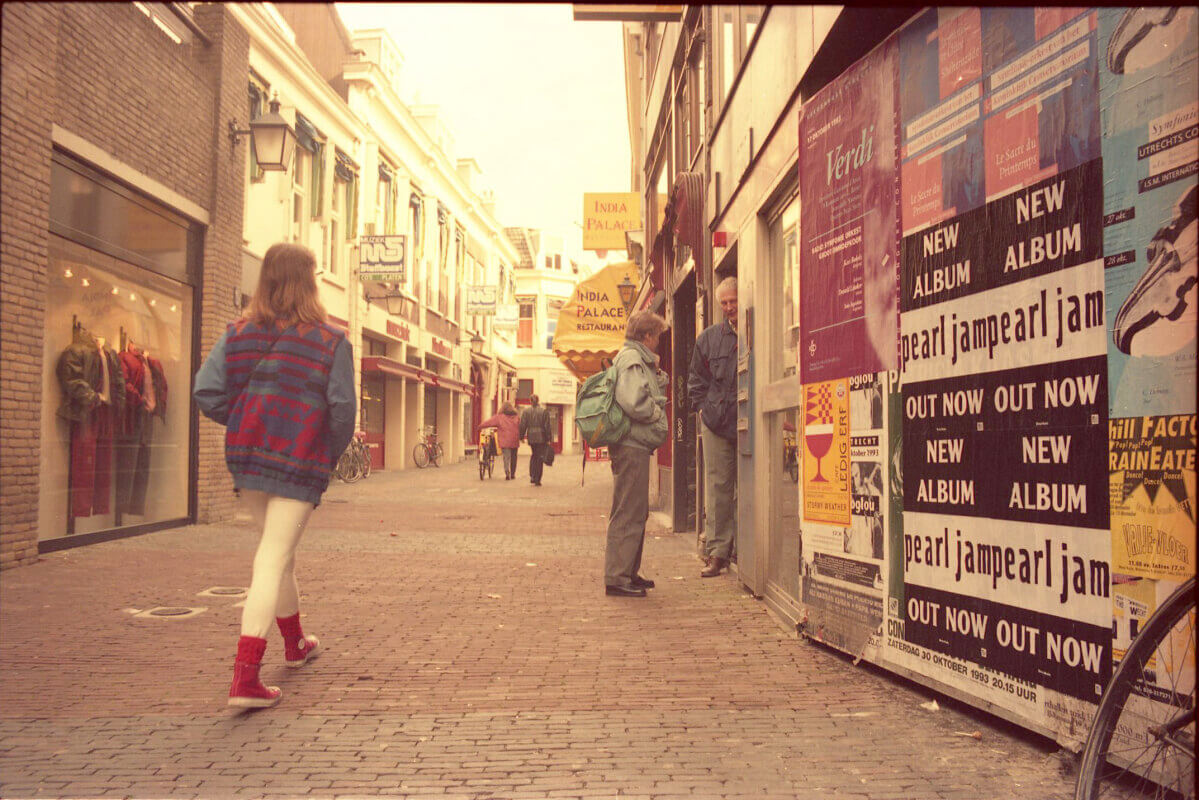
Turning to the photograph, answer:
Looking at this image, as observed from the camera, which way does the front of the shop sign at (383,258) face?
facing the viewer

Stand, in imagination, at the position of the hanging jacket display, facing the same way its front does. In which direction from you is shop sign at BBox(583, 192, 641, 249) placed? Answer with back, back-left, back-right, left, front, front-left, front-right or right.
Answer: left

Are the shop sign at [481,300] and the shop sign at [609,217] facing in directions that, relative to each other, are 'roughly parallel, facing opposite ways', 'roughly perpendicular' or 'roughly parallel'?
roughly parallel

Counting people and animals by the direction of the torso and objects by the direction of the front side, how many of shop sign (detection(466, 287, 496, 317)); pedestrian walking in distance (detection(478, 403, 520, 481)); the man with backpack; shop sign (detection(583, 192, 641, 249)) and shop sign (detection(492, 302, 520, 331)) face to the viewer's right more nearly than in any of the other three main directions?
1

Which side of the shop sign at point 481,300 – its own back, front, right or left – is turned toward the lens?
front

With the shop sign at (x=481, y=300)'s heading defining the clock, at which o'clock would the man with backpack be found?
The man with backpack is roughly at 12 o'clock from the shop sign.

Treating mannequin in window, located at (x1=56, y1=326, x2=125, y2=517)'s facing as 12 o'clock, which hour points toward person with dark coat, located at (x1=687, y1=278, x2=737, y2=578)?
The person with dark coat is roughly at 12 o'clock from the mannequin in window.

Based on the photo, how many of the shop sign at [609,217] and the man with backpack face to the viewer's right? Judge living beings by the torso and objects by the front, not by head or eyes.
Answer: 1

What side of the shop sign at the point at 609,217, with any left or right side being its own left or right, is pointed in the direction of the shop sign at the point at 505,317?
back

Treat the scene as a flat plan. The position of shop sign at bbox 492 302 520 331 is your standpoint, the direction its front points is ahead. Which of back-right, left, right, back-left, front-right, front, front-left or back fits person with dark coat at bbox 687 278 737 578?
front

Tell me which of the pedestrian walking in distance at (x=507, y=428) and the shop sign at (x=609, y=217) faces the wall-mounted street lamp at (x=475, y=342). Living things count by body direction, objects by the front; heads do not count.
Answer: the pedestrian walking in distance

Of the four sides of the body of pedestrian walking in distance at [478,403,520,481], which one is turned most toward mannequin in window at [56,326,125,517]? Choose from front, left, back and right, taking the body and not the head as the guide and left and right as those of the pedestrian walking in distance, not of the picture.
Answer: back

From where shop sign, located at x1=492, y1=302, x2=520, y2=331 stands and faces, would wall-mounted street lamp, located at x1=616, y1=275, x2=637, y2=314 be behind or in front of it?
in front

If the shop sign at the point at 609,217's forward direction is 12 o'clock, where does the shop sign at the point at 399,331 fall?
the shop sign at the point at 399,331 is roughly at 5 o'clock from the shop sign at the point at 609,217.

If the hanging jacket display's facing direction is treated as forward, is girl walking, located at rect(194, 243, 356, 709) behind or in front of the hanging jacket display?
in front

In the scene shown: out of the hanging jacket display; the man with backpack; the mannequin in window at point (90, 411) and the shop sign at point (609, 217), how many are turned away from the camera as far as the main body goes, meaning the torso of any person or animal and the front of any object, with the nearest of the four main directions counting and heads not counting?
0

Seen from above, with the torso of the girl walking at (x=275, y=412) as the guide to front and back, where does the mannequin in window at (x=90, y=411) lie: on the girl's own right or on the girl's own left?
on the girl's own left

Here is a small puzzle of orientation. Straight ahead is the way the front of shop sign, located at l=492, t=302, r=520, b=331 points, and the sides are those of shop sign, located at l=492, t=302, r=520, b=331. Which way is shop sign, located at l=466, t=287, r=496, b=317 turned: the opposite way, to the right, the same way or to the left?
the same way

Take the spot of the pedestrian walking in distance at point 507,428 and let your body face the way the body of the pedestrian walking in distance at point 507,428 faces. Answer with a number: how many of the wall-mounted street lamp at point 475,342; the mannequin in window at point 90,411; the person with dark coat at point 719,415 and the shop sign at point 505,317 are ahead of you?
2

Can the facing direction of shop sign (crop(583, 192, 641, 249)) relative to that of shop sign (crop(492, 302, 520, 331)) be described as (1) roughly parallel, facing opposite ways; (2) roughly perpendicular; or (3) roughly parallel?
roughly parallel

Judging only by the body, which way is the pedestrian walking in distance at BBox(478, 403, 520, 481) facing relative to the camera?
away from the camera

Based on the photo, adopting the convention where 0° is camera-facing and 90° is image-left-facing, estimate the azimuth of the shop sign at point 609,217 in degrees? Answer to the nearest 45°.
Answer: approximately 0°

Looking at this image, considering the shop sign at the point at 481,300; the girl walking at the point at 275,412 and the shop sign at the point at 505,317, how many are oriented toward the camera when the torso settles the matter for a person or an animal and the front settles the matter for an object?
2
